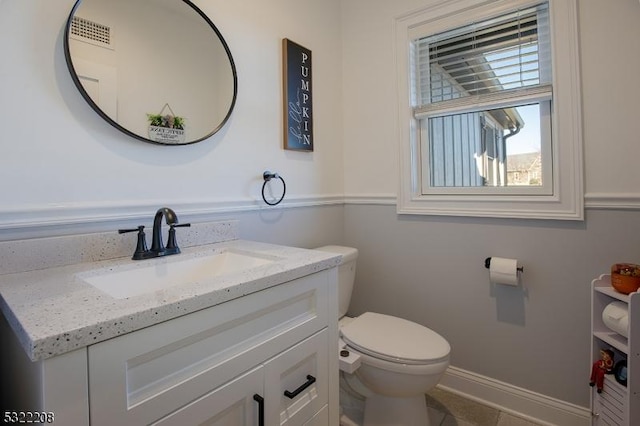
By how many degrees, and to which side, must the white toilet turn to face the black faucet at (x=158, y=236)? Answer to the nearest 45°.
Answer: approximately 90° to its right

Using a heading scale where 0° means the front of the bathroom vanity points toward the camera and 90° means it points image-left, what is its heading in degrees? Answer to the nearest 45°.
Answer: approximately 315°

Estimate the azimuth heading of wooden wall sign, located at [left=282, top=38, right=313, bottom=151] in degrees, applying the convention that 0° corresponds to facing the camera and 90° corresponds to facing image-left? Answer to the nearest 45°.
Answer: approximately 315°

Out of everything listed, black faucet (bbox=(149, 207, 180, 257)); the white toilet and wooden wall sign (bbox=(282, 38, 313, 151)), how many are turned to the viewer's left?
0

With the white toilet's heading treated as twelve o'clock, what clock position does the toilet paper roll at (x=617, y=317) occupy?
The toilet paper roll is roughly at 11 o'clock from the white toilet.

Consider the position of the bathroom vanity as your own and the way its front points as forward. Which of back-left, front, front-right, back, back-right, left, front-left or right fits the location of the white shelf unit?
front-left

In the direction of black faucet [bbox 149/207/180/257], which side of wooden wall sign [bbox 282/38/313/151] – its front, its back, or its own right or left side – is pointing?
right

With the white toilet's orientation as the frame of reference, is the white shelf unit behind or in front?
in front

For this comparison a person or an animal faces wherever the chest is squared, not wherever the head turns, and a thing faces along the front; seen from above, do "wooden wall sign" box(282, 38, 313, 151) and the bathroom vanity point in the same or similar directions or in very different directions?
same or similar directions
